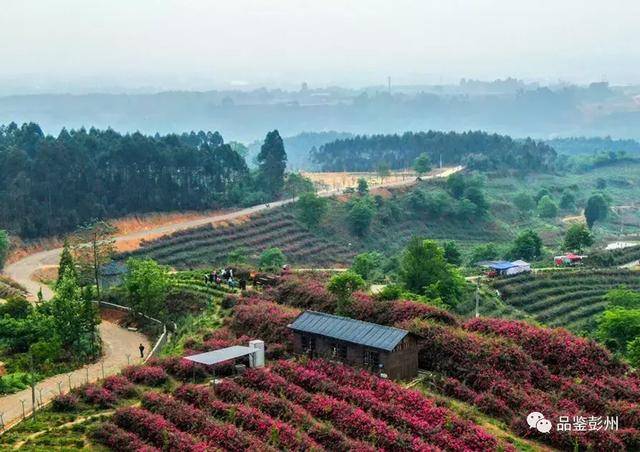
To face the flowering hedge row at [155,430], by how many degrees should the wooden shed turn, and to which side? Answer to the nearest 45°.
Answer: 0° — it already faces it

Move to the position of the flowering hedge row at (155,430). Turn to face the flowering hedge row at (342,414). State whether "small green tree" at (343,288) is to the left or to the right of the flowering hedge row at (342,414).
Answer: left

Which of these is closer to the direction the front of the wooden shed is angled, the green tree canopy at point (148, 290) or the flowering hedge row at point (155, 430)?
the flowering hedge row

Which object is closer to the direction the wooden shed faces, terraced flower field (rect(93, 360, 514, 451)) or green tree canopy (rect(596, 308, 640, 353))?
the terraced flower field

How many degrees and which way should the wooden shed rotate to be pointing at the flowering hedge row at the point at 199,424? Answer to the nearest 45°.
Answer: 0° — it already faces it

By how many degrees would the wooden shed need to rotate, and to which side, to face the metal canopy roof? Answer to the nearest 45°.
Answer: approximately 45° to its right

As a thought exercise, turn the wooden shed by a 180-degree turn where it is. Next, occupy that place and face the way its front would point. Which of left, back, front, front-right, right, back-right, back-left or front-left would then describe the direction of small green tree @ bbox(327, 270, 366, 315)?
front-left

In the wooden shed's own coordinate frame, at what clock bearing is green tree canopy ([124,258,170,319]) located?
The green tree canopy is roughly at 3 o'clock from the wooden shed.

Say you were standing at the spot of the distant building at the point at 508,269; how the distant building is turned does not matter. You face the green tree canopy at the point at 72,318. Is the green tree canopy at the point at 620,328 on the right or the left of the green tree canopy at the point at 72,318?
left

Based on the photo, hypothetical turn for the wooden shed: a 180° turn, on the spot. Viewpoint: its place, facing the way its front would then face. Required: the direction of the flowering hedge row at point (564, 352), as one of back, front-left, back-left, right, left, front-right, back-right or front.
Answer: front-right

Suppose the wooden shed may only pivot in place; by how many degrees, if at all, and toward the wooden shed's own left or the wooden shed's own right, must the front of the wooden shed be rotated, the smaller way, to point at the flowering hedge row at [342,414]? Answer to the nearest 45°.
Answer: approximately 45° to the wooden shed's own left

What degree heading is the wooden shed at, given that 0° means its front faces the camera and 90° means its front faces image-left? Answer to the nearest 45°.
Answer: approximately 45°
